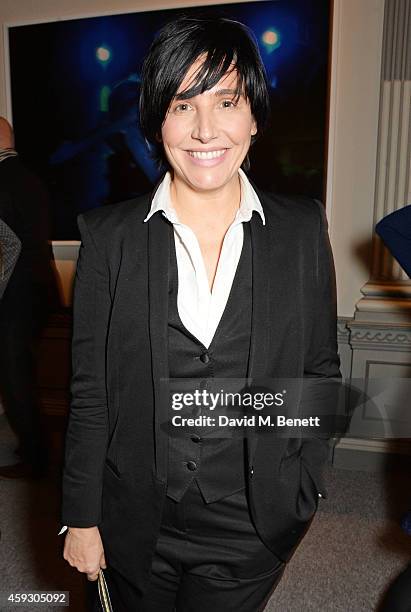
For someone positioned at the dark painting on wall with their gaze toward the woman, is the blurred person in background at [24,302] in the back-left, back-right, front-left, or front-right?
front-right

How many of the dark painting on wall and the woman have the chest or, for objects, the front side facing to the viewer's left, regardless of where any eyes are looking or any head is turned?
0

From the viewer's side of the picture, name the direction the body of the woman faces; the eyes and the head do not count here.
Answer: toward the camera

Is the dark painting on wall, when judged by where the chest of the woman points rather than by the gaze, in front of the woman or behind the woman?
behind

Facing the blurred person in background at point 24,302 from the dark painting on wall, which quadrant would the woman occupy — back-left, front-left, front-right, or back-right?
front-left

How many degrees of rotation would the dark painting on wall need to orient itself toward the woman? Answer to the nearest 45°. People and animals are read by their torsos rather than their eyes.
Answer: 0° — it already faces them

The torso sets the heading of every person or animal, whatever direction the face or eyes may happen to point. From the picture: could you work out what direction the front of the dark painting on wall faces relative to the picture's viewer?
facing the viewer
